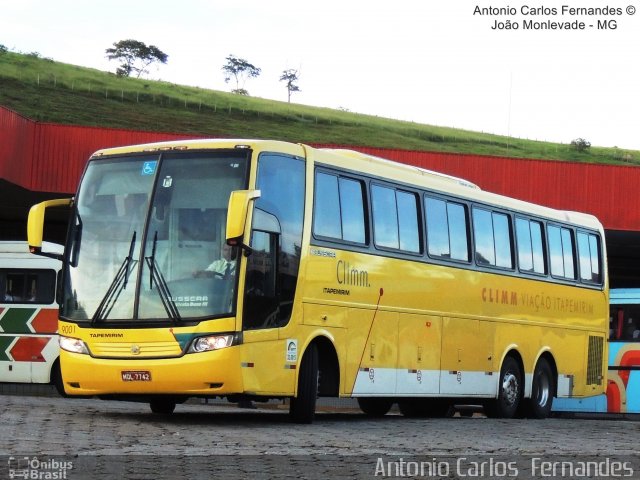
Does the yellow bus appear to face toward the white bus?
no

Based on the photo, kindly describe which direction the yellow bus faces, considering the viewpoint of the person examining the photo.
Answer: facing the viewer and to the left of the viewer
